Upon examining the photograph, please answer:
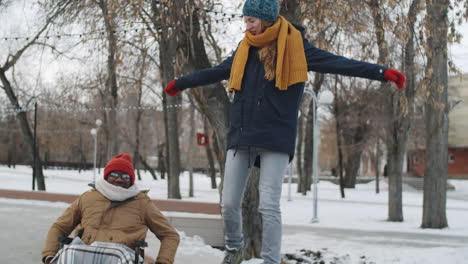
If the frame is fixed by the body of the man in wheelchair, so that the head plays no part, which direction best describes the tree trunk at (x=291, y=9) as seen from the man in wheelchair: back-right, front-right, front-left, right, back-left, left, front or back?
back-left

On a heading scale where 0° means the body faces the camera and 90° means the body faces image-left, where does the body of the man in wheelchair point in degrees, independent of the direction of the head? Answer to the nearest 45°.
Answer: approximately 0°
